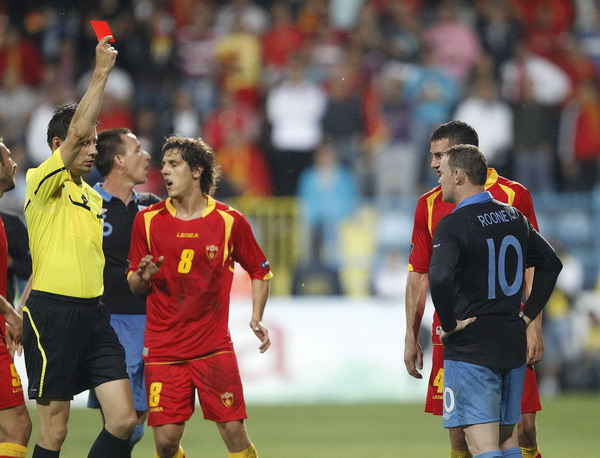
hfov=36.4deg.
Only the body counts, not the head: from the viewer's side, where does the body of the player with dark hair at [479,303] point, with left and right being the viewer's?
facing away from the viewer and to the left of the viewer

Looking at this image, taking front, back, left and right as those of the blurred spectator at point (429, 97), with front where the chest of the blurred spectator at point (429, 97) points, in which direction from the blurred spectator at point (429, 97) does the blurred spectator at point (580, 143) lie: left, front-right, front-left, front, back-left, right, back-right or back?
left

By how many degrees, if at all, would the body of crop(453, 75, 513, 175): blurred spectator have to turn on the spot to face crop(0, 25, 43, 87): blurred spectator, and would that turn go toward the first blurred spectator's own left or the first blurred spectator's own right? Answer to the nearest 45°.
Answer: approximately 90° to the first blurred spectator's own right

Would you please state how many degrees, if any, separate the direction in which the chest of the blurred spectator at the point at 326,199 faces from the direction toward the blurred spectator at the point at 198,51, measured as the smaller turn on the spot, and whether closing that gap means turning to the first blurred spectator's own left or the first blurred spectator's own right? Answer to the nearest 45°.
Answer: approximately 135° to the first blurred spectator's own right

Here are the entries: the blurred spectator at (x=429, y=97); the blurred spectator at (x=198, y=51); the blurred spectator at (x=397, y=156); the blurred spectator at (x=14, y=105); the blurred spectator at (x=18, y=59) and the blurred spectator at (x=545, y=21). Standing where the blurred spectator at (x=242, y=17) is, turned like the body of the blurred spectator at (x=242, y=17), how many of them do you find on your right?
3

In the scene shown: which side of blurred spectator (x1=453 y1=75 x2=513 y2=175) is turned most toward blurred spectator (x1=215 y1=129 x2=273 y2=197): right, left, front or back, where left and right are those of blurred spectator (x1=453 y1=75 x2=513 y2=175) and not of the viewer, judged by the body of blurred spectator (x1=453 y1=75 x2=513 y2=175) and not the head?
right

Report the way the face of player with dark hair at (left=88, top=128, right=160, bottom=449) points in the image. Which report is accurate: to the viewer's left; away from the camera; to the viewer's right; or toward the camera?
to the viewer's right

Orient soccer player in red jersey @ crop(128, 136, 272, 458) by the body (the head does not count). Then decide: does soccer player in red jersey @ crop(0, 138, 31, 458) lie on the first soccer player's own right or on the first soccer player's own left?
on the first soccer player's own right

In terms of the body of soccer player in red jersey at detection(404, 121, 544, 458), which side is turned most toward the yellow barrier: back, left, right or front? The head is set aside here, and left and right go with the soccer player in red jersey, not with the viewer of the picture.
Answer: back

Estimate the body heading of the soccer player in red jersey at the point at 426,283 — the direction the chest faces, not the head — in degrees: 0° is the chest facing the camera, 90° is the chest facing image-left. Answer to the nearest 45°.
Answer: approximately 0°

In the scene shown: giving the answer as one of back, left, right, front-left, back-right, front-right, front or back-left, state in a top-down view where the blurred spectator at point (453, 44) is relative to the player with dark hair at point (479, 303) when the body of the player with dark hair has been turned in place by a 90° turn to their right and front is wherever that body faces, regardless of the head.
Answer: front-left

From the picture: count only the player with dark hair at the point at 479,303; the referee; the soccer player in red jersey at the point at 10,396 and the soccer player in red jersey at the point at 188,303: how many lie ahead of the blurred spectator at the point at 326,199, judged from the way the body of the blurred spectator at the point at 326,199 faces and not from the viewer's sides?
4
